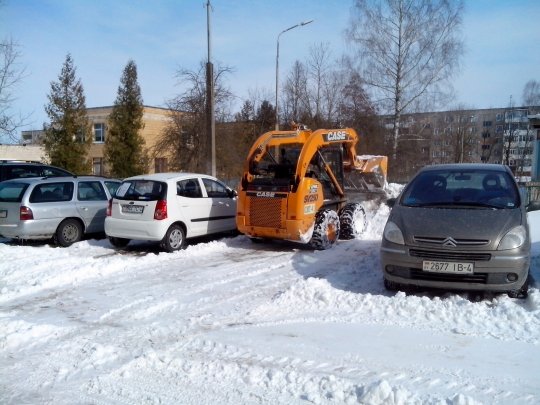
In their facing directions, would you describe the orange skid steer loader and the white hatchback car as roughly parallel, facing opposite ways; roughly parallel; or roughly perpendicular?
roughly parallel

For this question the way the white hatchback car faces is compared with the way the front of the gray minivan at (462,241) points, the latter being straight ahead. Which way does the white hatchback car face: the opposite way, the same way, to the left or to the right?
the opposite way

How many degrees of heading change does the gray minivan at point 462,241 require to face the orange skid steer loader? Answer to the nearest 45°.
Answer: approximately 135° to its right

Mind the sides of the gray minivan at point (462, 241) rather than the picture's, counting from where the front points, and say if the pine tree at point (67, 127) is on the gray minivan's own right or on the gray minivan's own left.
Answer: on the gray minivan's own right

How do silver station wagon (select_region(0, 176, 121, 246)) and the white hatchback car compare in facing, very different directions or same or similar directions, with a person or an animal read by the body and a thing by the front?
same or similar directions

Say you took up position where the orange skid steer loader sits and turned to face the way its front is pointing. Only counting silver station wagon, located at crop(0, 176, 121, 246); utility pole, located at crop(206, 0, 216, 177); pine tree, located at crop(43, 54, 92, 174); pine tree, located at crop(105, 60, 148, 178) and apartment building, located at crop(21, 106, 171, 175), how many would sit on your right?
0

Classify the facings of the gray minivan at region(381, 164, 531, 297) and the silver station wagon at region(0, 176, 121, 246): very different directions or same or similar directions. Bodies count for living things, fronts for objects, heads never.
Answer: very different directions

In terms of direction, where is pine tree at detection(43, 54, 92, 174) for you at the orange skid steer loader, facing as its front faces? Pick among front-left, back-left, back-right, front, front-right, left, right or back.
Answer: left

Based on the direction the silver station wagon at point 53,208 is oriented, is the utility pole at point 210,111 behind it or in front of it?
in front

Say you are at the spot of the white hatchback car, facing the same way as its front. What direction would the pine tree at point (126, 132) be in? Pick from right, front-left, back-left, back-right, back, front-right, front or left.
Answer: front-left

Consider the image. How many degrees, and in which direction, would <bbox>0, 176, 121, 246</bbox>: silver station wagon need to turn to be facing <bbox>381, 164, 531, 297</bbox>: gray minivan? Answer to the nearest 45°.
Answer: approximately 90° to its right

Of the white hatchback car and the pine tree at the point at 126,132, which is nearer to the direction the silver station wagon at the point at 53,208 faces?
the pine tree

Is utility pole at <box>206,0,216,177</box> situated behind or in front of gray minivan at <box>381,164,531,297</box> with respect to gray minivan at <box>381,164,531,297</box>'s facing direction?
behind

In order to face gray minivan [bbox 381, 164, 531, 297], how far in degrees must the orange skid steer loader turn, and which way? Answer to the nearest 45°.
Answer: approximately 90° to its right

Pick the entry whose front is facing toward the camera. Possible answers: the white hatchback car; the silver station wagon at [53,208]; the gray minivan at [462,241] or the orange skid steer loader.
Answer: the gray minivan at [462,241]

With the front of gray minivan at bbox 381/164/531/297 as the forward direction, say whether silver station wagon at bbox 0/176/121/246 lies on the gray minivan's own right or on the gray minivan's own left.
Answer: on the gray minivan's own right

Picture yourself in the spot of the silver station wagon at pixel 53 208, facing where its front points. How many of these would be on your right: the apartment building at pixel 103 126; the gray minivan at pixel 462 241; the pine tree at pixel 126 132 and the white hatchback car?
2

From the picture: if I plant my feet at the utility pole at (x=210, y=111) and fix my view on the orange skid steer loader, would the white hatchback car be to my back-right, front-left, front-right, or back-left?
front-right

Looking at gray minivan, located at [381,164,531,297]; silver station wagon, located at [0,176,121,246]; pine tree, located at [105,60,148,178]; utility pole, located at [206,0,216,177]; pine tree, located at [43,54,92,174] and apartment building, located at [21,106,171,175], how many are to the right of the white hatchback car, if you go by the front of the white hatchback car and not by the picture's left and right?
1

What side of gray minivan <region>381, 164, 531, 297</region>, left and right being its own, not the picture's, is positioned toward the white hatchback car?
right

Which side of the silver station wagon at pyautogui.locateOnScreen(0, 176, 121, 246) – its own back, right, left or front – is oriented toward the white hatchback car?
right

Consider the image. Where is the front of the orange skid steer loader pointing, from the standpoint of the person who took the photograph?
facing away from the viewer and to the right of the viewer

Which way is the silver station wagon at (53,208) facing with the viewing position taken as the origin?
facing away from the viewer and to the right of the viewer

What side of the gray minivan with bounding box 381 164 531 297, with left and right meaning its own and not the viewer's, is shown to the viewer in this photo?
front

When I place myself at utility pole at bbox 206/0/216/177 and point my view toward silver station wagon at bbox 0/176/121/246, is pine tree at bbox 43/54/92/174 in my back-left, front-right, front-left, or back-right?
back-right
